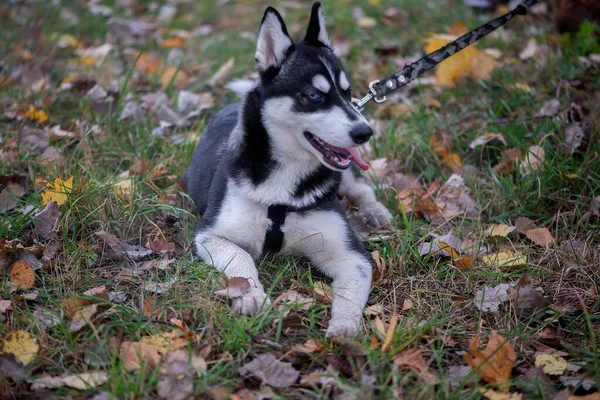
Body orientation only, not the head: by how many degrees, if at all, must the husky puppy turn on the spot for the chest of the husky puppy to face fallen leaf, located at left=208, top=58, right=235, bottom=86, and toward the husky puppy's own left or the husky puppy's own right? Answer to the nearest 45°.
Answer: approximately 135° to the husky puppy's own left

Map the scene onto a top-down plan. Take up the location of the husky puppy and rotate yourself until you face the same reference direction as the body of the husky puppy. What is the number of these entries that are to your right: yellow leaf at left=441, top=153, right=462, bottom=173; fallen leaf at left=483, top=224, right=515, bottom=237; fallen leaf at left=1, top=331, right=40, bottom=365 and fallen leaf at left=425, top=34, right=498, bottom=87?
1

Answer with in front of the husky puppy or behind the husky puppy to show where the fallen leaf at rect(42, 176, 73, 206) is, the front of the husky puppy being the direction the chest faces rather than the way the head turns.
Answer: behind

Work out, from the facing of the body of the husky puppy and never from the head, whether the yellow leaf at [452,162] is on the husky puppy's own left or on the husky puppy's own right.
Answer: on the husky puppy's own left

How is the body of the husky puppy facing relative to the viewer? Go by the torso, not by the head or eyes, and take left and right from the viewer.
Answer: facing the viewer and to the right of the viewer

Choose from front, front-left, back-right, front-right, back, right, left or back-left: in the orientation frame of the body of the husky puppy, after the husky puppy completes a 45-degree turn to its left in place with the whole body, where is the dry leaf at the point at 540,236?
front

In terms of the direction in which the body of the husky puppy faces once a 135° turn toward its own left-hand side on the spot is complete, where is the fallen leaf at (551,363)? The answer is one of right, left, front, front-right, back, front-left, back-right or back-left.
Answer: back-right

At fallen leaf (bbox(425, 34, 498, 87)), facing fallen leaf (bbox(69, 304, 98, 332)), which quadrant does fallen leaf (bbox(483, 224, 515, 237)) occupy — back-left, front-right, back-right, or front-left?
front-left

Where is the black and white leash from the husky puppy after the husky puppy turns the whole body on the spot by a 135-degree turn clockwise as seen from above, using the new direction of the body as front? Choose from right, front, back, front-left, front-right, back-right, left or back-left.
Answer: back-right

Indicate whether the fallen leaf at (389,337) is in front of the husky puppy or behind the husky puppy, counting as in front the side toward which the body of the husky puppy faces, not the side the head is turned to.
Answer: in front

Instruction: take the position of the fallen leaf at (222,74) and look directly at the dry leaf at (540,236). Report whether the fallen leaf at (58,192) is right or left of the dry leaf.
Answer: right

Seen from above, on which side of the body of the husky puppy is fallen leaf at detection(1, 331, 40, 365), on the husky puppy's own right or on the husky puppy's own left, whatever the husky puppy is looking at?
on the husky puppy's own right

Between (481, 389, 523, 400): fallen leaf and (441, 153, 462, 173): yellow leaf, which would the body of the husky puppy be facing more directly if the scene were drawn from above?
the fallen leaf

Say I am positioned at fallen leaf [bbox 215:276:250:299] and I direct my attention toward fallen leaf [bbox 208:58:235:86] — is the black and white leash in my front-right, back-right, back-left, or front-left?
front-right

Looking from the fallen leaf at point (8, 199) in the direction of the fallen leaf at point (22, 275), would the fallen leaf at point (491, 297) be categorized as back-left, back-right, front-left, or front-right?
front-left

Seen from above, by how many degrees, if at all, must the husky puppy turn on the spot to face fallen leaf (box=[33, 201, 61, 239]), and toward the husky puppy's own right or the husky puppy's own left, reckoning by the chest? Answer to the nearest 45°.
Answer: approximately 135° to the husky puppy's own right
